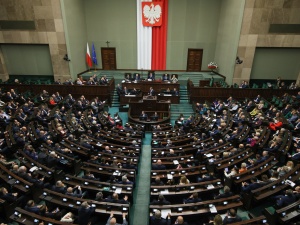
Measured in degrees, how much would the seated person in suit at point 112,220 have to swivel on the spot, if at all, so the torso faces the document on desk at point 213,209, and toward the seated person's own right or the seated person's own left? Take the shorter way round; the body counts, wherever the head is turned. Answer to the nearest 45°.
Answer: approximately 90° to the seated person's own right

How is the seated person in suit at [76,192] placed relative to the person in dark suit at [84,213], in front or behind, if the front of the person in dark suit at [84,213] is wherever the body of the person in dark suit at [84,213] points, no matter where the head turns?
in front

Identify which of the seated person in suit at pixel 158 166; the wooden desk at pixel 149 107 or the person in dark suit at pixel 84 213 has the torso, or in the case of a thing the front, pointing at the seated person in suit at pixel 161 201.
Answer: the wooden desk

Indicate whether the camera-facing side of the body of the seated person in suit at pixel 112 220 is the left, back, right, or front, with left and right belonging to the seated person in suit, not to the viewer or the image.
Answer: back

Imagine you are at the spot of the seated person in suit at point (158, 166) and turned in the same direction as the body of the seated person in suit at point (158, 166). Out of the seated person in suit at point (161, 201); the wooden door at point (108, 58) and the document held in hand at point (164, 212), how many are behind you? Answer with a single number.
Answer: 2

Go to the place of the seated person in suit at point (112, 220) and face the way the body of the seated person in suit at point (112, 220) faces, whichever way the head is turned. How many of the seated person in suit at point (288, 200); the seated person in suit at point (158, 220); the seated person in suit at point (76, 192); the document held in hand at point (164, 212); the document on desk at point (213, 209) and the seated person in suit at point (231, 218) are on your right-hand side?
5

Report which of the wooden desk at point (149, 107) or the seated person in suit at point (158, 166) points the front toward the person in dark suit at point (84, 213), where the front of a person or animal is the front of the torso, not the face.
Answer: the wooden desk

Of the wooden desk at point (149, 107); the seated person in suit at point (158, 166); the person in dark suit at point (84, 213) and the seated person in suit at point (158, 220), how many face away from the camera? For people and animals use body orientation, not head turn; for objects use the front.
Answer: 3

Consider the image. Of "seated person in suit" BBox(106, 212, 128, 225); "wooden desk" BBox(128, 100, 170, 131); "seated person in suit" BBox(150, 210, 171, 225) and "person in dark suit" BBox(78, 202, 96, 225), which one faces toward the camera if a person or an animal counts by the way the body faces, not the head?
the wooden desk

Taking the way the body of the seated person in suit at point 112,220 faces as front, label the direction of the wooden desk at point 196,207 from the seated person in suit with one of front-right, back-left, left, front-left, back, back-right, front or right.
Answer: right

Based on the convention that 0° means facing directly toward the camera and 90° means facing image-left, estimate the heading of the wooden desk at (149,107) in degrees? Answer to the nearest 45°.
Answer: approximately 0°

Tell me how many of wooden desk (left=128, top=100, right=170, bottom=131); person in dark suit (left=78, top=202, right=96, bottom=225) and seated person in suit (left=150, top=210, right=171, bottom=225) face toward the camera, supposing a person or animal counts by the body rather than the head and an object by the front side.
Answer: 1

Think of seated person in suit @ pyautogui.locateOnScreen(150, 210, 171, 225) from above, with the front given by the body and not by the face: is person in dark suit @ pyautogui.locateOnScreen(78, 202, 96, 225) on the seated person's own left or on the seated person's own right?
on the seated person's own left

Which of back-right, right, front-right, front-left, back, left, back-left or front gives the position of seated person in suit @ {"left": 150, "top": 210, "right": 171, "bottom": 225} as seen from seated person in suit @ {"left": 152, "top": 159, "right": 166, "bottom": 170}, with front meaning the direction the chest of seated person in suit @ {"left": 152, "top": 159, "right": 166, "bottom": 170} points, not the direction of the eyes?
back
